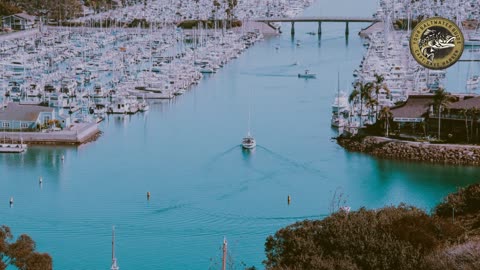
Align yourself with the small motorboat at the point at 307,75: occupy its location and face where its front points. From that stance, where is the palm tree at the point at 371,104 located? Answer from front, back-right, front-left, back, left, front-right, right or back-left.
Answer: right

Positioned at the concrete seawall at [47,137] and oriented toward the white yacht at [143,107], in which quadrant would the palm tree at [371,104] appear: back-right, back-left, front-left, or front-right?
front-right

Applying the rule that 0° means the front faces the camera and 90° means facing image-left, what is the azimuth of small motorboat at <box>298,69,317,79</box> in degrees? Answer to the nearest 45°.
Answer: approximately 270°

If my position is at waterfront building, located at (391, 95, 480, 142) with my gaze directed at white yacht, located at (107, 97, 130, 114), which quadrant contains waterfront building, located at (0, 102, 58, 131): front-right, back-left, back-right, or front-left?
front-left

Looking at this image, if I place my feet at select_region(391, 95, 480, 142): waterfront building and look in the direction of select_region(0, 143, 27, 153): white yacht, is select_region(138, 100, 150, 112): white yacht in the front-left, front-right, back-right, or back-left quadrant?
front-right

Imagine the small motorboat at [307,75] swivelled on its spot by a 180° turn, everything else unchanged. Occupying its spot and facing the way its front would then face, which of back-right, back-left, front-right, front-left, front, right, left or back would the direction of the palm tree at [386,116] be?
left

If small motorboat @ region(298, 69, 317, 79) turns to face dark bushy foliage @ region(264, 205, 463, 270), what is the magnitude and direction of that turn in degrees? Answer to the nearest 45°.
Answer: approximately 90° to its right

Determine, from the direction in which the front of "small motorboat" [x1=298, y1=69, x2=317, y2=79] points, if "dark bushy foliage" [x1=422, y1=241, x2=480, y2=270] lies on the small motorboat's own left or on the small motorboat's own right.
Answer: on the small motorboat's own right

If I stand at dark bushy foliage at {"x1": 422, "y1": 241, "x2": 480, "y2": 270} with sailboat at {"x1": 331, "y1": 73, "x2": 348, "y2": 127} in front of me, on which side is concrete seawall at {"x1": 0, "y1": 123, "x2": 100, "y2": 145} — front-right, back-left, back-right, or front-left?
front-left

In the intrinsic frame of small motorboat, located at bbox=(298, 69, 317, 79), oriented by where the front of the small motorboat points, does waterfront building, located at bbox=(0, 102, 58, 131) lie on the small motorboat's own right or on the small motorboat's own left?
on the small motorboat's own right

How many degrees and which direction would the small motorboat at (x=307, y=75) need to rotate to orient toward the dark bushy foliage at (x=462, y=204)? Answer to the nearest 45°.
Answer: approximately 90° to its right

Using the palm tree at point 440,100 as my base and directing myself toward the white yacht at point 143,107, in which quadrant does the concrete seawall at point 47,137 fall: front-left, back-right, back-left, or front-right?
front-left

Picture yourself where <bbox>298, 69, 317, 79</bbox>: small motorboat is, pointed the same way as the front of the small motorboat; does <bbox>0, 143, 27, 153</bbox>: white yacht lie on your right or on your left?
on your right

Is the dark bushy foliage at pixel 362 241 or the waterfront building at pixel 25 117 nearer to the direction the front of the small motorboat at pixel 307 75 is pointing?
the dark bushy foliage

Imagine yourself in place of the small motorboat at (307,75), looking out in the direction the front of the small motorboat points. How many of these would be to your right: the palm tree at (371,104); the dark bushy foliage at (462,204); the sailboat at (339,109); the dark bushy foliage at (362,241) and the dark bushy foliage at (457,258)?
5

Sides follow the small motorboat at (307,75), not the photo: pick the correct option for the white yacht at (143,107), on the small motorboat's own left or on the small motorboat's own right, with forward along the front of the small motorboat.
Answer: on the small motorboat's own right
